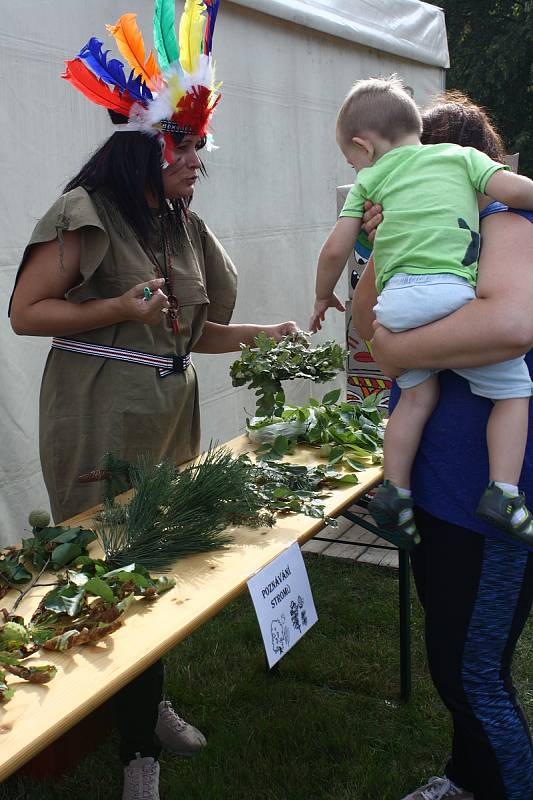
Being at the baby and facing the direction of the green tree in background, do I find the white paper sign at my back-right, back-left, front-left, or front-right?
back-left

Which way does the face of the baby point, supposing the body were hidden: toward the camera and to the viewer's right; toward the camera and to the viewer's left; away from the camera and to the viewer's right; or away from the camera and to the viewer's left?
away from the camera and to the viewer's left

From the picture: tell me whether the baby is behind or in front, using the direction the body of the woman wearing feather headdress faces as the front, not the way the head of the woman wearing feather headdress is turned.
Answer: in front

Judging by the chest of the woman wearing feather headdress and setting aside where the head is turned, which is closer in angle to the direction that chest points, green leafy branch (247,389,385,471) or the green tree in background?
the green leafy branch

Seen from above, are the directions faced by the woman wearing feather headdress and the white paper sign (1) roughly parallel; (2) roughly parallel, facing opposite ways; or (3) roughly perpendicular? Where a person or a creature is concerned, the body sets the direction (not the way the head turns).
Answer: roughly parallel

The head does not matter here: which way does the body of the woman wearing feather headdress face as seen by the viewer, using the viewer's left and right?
facing the viewer and to the right of the viewer

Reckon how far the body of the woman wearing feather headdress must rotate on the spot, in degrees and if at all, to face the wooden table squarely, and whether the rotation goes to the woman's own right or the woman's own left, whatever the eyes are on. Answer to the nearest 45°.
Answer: approximately 45° to the woman's own right

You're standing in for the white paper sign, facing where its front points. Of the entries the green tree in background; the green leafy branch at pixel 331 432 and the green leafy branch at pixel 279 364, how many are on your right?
0

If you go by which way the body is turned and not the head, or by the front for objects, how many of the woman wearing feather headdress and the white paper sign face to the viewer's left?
0
